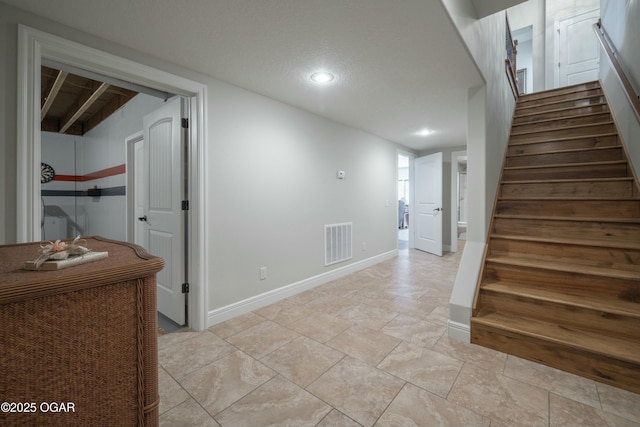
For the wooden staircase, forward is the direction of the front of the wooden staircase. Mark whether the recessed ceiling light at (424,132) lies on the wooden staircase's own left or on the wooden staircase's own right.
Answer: on the wooden staircase's own right

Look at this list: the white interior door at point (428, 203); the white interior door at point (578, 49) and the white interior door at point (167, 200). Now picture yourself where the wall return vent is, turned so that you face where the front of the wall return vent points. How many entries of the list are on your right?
1

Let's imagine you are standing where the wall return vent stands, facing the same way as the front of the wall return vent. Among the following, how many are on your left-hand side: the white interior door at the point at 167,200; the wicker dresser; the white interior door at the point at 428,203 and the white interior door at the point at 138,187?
1

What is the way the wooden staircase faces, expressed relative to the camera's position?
facing the viewer

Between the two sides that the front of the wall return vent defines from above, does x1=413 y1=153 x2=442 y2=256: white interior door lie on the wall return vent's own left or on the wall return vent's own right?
on the wall return vent's own left

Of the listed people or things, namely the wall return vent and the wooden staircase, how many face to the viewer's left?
0

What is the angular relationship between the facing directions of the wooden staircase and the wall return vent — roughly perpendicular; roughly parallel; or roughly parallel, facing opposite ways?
roughly perpendicular

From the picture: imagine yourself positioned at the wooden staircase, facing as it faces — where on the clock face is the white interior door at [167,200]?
The white interior door is roughly at 2 o'clock from the wooden staircase.

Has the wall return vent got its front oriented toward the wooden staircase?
yes

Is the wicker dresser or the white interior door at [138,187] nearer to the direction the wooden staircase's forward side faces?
the wicker dresser

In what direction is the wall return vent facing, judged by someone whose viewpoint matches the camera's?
facing the viewer and to the right of the viewer

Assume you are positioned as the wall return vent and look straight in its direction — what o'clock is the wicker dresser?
The wicker dresser is roughly at 2 o'clock from the wall return vent.

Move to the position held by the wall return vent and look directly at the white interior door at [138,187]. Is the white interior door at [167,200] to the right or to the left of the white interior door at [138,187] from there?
left

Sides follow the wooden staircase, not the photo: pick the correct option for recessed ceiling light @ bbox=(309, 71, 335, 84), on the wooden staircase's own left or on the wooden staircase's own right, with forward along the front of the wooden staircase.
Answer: on the wooden staircase's own right

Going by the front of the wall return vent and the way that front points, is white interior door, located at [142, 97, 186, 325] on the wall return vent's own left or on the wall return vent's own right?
on the wall return vent's own right
